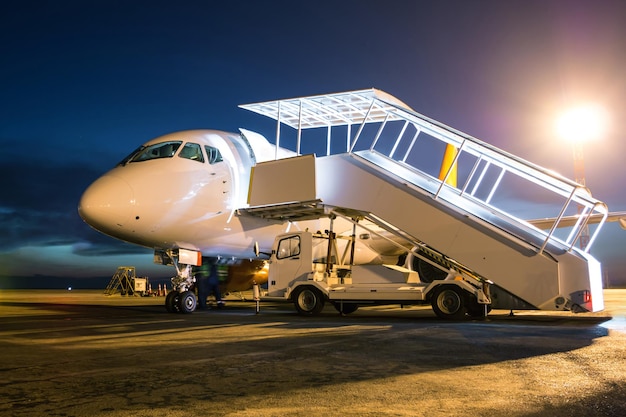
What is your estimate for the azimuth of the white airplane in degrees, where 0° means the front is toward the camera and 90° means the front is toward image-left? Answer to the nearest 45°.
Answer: approximately 45°
